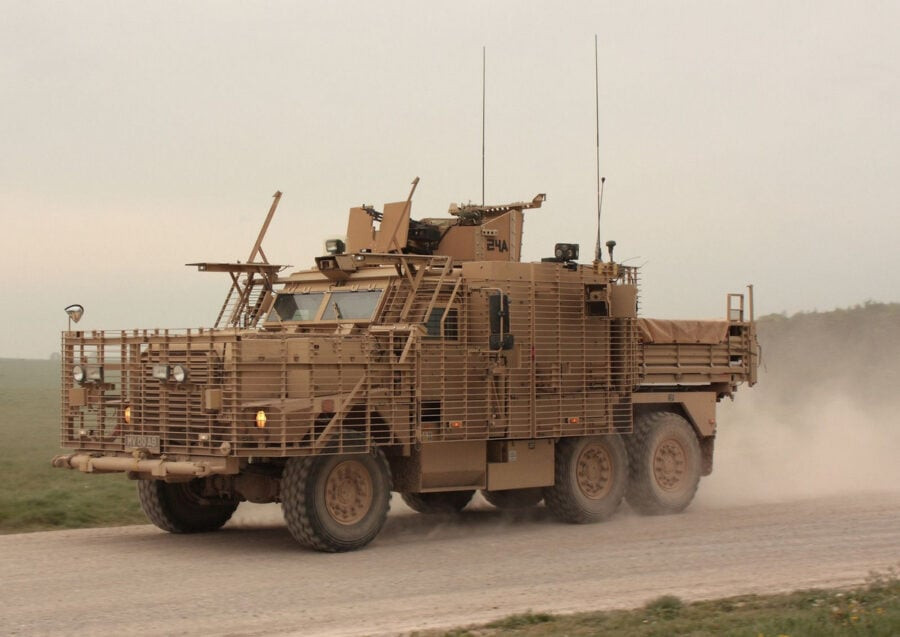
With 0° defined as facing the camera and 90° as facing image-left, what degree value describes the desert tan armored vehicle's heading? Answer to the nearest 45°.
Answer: approximately 45°
